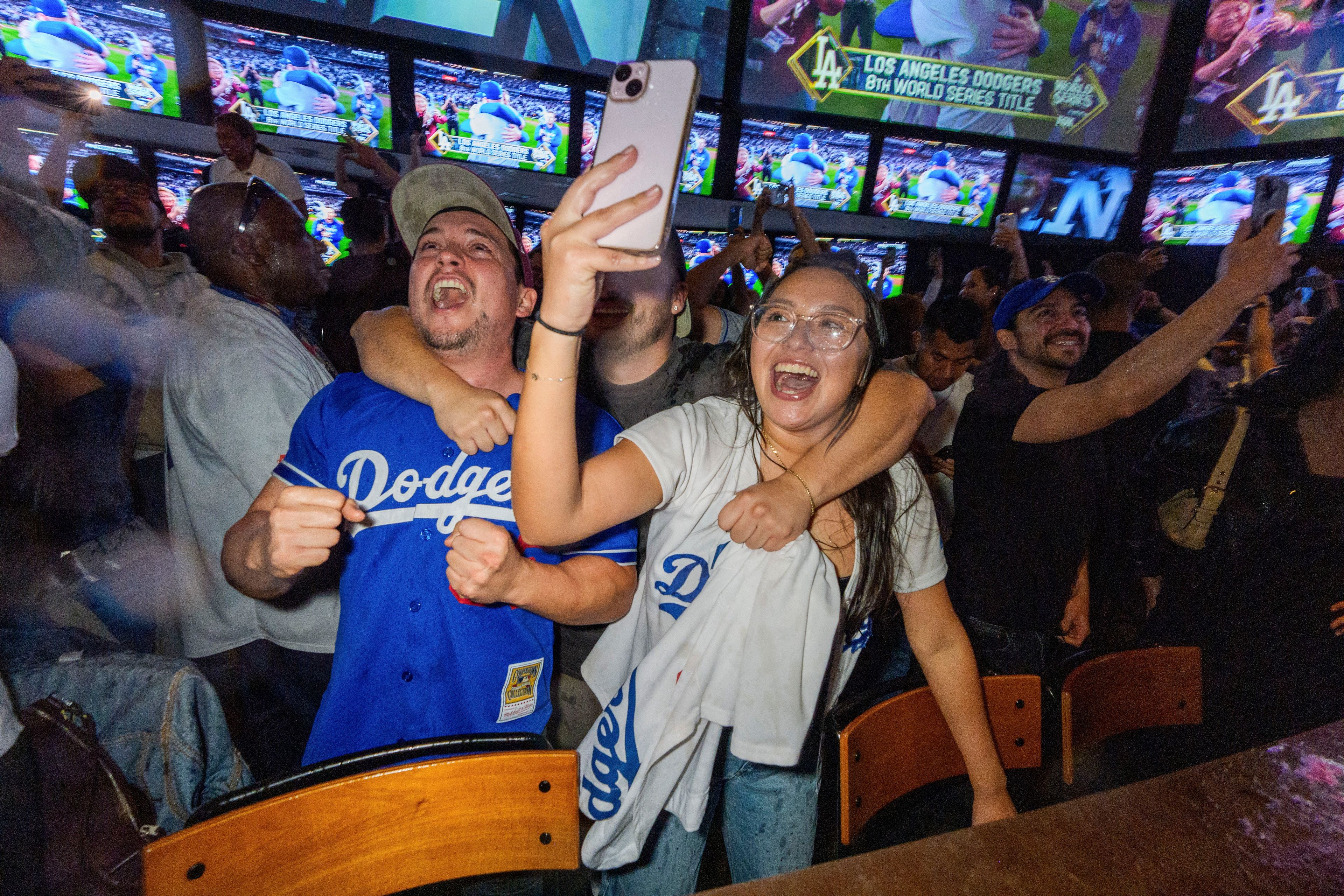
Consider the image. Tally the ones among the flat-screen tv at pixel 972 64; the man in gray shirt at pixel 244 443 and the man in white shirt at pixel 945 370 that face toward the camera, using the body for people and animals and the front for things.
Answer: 2

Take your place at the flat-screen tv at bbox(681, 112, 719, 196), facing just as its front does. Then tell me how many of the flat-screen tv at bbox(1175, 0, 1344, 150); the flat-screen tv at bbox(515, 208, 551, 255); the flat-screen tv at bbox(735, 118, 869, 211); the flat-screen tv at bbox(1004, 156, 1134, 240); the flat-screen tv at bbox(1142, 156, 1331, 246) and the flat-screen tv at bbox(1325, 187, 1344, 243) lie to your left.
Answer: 5

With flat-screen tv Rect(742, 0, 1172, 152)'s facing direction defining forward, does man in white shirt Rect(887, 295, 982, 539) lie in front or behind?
in front

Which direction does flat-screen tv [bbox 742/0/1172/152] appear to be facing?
toward the camera

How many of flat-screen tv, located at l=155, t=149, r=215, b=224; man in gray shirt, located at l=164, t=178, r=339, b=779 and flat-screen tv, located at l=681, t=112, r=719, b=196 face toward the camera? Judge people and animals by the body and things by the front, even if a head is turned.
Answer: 2

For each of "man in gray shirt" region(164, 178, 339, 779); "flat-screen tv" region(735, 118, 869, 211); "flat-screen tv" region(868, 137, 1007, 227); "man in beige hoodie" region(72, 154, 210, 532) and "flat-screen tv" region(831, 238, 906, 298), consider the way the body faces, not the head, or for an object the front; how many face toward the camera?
4

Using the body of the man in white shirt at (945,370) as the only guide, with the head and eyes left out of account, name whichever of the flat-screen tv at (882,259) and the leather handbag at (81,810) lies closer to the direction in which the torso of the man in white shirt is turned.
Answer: the leather handbag

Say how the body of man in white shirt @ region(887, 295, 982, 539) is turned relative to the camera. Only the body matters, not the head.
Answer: toward the camera

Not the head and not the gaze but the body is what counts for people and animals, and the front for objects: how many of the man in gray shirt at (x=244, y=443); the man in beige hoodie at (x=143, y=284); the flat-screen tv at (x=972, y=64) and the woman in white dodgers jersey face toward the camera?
3

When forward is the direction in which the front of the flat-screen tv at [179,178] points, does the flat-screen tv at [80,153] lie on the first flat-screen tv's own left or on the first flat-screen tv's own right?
on the first flat-screen tv's own right

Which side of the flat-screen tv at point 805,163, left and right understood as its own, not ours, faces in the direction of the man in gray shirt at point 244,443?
front
